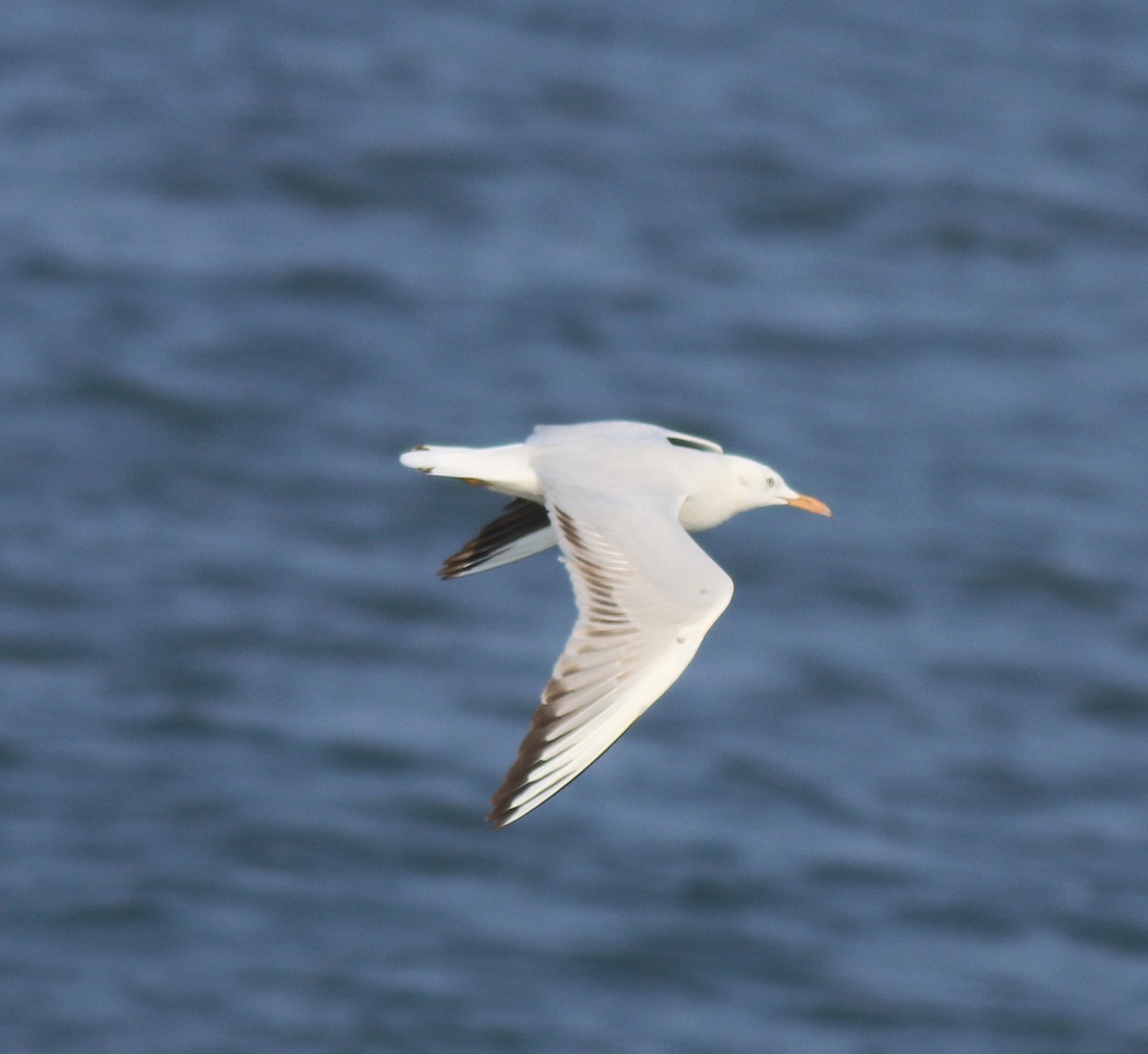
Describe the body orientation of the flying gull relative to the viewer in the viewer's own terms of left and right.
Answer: facing to the right of the viewer
